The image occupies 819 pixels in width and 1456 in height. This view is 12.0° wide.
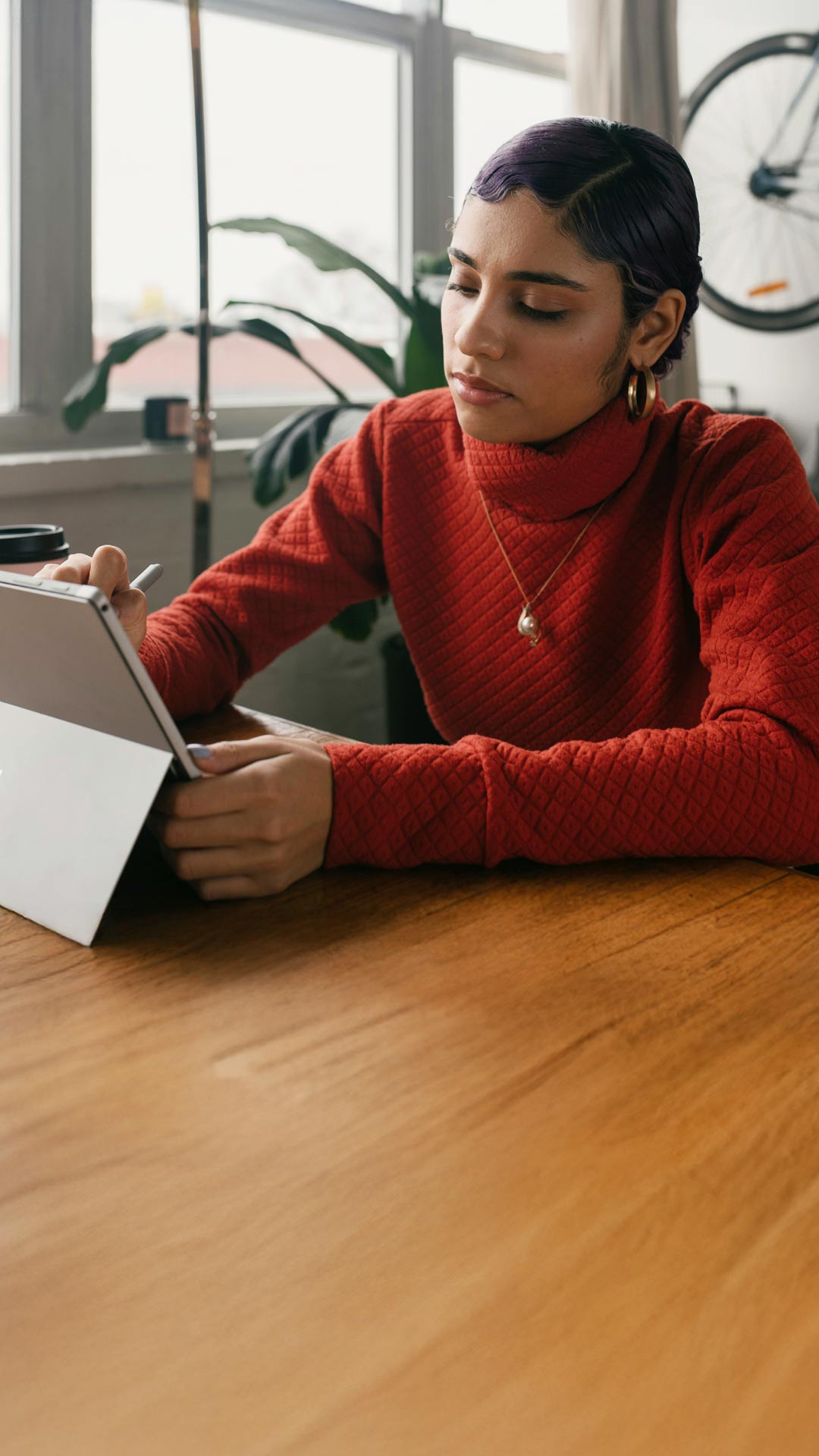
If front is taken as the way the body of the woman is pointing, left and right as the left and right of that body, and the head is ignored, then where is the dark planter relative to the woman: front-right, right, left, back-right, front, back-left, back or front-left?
back-right

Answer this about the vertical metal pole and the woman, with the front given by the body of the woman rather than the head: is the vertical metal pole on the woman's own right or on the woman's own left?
on the woman's own right

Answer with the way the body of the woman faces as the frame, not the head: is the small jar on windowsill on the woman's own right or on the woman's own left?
on the woman's own right

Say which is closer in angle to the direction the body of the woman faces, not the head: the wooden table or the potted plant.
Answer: the wooden table

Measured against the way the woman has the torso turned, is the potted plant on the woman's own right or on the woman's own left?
on the woman's own right

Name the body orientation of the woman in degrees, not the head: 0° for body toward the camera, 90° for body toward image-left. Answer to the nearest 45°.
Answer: approximately 45°

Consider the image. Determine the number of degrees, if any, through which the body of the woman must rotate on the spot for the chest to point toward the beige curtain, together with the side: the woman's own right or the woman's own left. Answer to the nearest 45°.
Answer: approximately 135° to the woman's own right
